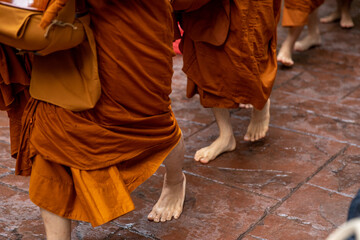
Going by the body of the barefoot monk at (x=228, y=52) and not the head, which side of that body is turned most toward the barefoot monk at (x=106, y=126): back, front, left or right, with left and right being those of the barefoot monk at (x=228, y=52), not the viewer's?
front

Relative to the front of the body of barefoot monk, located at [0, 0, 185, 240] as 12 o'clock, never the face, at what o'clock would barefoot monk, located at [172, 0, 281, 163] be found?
barefoot monk, located at [172, 0, 281, 163] is roughly at 6 o'clock from barefoot monk, located at [0, 0, 185, 240].

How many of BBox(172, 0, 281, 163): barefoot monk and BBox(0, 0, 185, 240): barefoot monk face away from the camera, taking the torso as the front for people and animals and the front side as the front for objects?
0

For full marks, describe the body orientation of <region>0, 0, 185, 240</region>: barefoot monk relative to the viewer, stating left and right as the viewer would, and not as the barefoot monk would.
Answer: facing the viewer and to the left of the viewer
